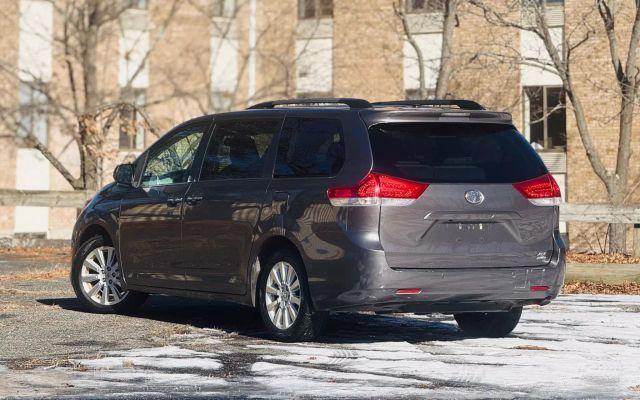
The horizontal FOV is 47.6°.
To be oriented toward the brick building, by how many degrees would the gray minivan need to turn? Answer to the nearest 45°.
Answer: approximately 45° to its right

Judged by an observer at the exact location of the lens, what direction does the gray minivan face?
facing away from the viewer and to the left of the viewer

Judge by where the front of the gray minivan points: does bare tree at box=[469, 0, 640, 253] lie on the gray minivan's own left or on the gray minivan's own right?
on the gray minivan's own right
